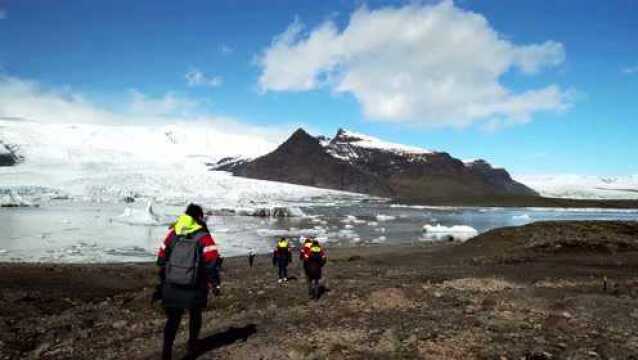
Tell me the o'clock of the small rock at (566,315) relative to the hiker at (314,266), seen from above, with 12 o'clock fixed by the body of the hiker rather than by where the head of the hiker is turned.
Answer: The small rock is roughly at 4 o'clock from the hiker.

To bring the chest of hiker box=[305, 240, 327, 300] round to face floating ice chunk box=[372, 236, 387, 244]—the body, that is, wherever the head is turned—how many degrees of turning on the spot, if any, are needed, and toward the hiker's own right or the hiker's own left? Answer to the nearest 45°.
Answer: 0° — they already face it

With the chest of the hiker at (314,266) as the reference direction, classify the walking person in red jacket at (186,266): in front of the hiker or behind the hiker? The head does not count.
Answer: behind

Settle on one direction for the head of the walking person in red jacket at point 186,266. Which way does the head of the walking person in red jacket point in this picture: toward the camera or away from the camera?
away from the camera

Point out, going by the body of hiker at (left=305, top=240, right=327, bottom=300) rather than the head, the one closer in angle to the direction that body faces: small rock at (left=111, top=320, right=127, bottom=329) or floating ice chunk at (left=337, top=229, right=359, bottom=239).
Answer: the floating ice chunk

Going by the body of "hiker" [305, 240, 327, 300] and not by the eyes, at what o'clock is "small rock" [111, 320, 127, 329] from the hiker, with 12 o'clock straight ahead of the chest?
The small rock is roughly at 8 o'clock from the hiker.

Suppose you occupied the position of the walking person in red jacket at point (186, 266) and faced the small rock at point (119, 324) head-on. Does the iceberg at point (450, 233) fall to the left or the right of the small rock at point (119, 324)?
right

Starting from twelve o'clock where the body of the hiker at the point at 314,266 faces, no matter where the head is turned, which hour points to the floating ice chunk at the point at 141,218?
The floating ice chunk is roughly at 11 o'clock from the hiker.

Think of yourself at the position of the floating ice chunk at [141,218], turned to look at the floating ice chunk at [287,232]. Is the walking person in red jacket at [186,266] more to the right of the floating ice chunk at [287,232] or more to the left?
right

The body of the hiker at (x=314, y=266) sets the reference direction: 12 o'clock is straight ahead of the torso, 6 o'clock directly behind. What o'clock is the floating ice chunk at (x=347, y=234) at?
The floating ice chunk is roughly at 12 o'clock from the hiker.

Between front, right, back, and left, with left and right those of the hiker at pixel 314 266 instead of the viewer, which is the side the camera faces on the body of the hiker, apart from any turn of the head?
back

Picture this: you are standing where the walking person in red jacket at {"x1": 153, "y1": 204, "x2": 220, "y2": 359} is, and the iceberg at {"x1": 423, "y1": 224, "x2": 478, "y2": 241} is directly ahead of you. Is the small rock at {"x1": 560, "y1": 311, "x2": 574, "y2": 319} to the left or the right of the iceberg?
right
